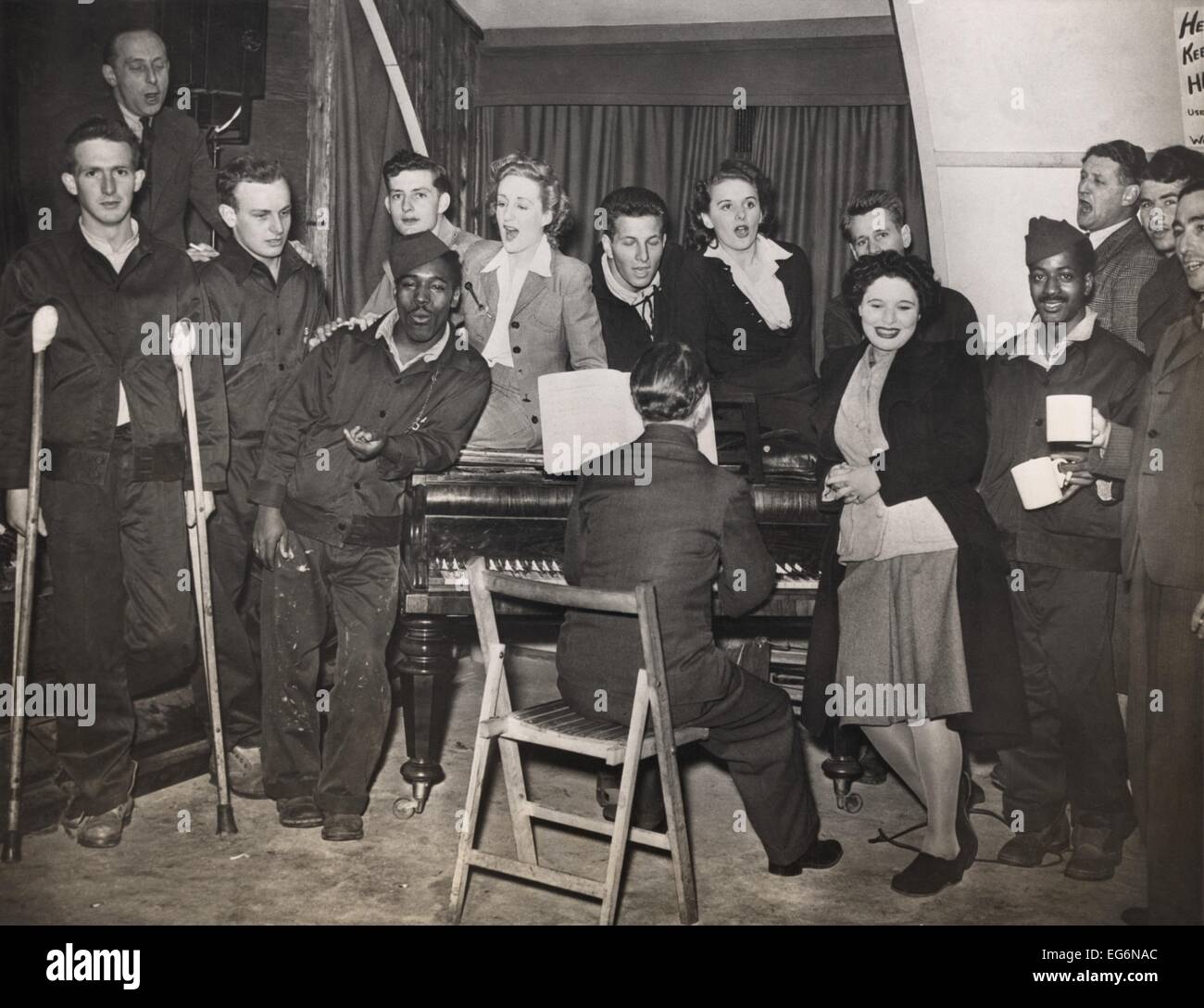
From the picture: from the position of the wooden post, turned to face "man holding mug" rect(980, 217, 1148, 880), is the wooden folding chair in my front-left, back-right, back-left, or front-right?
front-right

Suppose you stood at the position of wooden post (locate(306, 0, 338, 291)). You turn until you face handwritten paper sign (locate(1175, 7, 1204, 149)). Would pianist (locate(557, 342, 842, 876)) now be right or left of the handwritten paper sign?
right

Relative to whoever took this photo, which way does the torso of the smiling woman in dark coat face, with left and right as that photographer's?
facing the viewer and to the left of the viewer

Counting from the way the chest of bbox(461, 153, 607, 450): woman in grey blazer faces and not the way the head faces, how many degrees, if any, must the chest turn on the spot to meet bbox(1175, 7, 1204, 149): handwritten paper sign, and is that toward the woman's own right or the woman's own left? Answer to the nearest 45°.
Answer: approximately 90° to the woman's own left

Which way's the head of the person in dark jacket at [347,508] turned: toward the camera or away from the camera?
toward the camera

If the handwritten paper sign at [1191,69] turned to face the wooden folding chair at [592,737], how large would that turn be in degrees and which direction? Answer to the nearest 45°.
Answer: approximately 45° to its right

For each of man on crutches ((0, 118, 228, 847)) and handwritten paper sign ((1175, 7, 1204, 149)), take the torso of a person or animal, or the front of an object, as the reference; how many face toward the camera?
2

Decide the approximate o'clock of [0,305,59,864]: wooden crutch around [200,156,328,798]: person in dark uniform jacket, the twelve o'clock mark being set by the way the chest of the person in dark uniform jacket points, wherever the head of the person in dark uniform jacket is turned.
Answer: The wooden crutch is roughly at 3 o'clock from the person in dark uniform jacket.

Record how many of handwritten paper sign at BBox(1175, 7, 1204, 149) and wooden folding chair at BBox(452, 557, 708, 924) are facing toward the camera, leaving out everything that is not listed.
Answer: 1

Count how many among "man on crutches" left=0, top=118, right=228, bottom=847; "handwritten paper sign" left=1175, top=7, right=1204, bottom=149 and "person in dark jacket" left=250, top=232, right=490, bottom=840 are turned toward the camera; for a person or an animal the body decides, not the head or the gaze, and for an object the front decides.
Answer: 3

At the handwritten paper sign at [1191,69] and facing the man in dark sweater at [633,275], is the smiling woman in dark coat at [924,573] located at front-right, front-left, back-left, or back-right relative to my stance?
front-left

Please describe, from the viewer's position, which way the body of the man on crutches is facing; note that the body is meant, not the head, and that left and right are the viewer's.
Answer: facing the viewer

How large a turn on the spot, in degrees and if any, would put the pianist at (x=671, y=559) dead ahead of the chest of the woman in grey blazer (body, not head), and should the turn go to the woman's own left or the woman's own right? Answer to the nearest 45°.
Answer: approximately 45° to the woman's own left

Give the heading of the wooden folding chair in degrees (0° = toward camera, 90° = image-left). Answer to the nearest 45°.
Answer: approximately 225°

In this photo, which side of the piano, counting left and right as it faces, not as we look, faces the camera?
front
